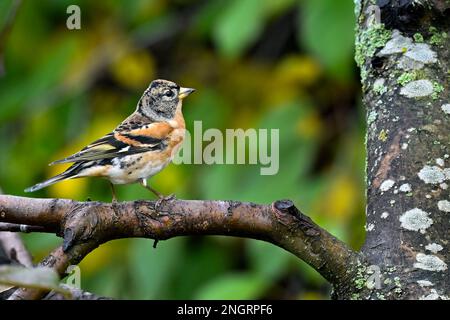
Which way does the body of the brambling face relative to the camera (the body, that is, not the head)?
to the viewer's right

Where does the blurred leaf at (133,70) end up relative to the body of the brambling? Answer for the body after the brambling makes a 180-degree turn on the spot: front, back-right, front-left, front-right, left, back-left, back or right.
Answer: right

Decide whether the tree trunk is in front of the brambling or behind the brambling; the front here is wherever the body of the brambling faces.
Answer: in front

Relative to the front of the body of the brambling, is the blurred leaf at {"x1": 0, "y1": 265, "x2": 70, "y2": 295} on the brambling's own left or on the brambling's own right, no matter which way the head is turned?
on the brambling's own right

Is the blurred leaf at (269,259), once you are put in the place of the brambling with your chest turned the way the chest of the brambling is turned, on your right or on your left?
on your left

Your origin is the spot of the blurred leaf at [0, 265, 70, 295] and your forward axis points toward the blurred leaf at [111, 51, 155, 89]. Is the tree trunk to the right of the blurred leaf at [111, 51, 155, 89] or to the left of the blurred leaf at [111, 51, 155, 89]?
right

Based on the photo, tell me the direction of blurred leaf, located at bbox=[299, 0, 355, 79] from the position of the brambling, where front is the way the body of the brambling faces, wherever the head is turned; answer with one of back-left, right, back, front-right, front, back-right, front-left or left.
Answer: front-left
